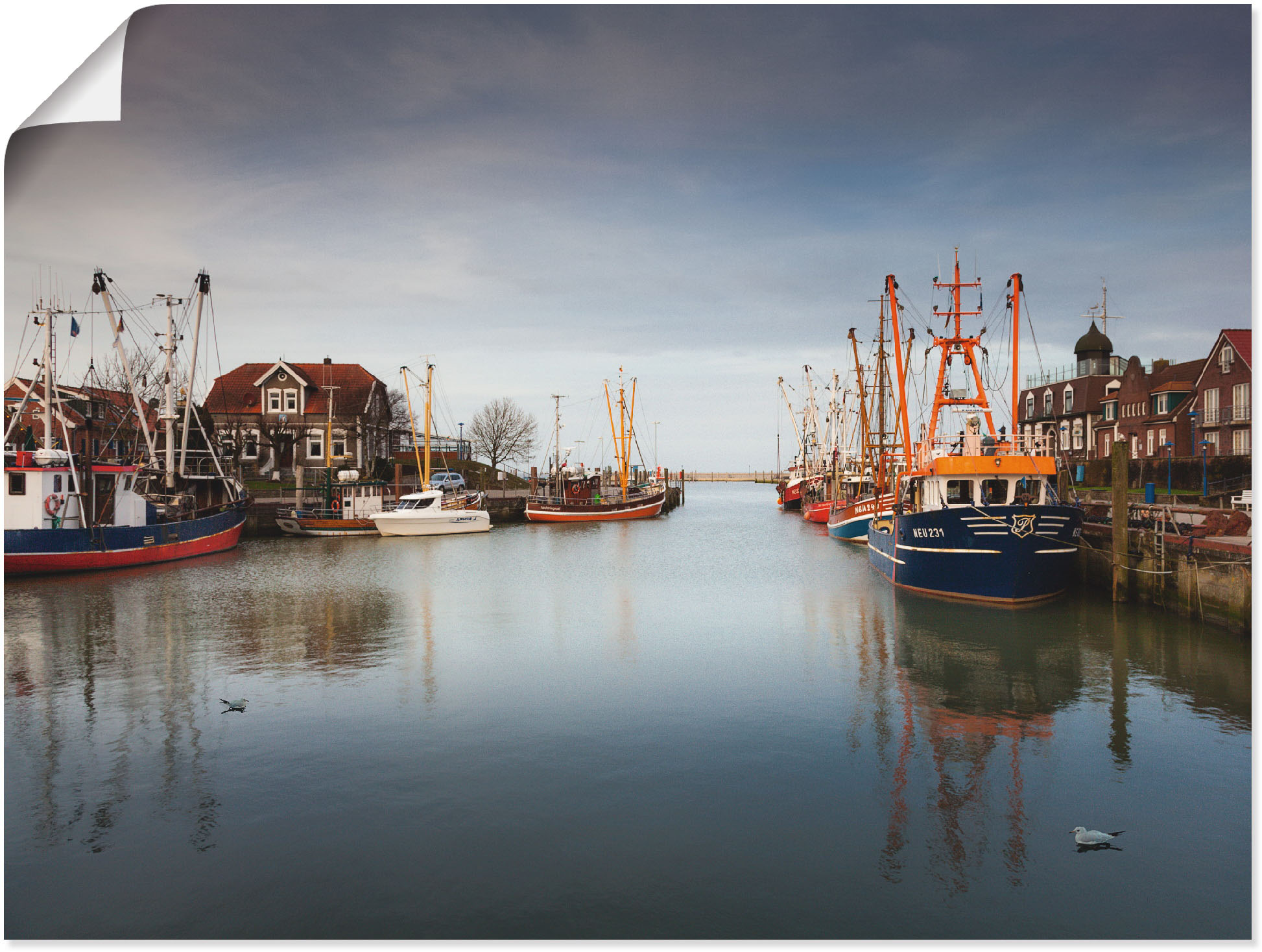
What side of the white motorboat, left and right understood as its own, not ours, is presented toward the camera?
left

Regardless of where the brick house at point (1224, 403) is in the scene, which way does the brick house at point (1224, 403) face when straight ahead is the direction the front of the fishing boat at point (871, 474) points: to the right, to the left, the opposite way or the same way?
to the right

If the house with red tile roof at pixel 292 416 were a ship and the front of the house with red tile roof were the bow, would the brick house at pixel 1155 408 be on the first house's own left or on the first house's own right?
on the first house's own left

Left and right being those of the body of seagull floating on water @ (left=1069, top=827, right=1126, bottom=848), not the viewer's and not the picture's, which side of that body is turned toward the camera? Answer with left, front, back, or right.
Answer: left

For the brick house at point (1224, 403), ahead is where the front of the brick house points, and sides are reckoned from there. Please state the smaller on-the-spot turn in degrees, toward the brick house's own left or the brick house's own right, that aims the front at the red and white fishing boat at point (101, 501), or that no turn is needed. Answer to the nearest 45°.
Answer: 0° — it already faces it

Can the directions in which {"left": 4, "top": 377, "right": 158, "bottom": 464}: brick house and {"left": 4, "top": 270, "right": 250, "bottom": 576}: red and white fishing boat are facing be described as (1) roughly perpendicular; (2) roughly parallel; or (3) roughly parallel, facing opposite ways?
roughly perpendicular

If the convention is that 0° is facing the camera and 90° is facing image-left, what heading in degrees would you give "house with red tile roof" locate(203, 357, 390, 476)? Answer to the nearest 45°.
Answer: approximately 0°

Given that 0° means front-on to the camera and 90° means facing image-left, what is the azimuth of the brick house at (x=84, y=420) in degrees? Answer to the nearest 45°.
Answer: approximately 315°

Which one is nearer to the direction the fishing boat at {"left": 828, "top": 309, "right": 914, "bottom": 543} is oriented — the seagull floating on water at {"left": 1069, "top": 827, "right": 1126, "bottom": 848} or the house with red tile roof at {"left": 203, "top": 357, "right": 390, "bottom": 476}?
the seagull floating on water

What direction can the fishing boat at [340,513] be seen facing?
to the viewer's left
